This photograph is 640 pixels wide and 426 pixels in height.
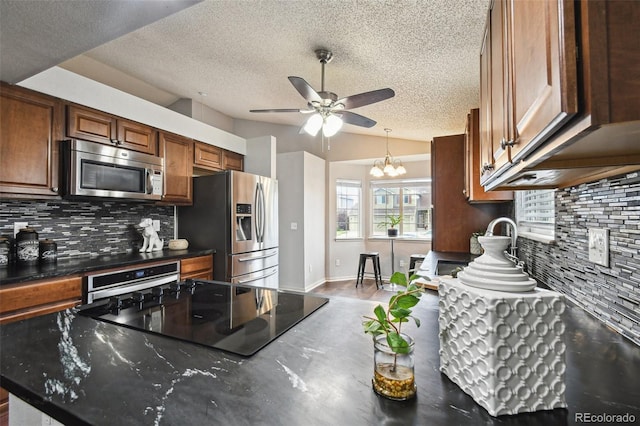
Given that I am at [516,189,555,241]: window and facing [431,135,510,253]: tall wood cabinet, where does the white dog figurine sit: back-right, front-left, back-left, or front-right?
front-left

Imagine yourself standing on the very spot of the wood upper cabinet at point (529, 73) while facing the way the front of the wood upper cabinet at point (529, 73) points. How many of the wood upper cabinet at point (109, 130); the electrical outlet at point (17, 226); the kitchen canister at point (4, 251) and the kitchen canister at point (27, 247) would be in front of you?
4

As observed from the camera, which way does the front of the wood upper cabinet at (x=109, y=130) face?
facing the viewer and to the right of the viewer

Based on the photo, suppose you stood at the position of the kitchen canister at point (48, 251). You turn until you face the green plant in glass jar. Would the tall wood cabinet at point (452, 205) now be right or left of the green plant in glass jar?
left

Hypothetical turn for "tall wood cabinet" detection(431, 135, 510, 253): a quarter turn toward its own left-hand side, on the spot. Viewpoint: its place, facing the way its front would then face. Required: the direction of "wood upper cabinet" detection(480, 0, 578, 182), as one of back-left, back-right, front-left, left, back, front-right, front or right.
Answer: front

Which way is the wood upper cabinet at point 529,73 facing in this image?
to the viewer's left

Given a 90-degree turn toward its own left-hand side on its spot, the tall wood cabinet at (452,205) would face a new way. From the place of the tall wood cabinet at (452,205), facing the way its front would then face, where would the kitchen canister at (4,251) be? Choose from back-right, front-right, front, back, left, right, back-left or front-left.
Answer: front-right

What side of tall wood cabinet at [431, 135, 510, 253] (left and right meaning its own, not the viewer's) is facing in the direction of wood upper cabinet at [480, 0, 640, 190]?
left

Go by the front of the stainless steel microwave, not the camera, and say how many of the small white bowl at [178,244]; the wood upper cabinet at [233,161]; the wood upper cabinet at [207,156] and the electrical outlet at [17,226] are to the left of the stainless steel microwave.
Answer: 3

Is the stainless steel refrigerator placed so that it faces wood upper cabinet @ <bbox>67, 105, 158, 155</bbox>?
no

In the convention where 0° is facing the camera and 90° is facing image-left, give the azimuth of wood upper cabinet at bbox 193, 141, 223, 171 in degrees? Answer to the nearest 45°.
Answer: approximately 315°

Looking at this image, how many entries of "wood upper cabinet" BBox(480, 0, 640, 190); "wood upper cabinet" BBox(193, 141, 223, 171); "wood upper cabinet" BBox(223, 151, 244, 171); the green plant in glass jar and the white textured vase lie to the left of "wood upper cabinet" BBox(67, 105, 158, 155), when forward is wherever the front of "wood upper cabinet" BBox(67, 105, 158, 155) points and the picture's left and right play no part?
2

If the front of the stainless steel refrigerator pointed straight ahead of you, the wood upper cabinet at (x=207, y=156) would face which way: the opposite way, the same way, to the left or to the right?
the same way

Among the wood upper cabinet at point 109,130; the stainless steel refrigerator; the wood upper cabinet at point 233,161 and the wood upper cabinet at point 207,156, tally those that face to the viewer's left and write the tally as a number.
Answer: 0

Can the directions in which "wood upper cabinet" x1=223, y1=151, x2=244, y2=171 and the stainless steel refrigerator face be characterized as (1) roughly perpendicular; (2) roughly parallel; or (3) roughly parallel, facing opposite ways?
roughly parallel

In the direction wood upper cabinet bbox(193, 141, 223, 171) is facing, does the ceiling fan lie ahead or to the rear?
ahead

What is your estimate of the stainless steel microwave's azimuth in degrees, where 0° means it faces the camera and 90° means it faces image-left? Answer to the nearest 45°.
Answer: approximately 315°

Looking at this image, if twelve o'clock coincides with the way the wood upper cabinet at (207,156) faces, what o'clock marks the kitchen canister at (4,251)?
The kitchen canister is roughly at 3 o'clock from the wood upper cabinet.

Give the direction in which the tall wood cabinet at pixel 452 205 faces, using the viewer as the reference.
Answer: facing to the left of the viewer

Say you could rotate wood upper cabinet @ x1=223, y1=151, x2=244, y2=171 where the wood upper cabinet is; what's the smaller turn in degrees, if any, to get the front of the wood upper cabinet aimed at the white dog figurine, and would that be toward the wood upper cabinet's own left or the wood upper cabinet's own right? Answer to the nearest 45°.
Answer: approximately 90° to the wood upper cabinet's own right
